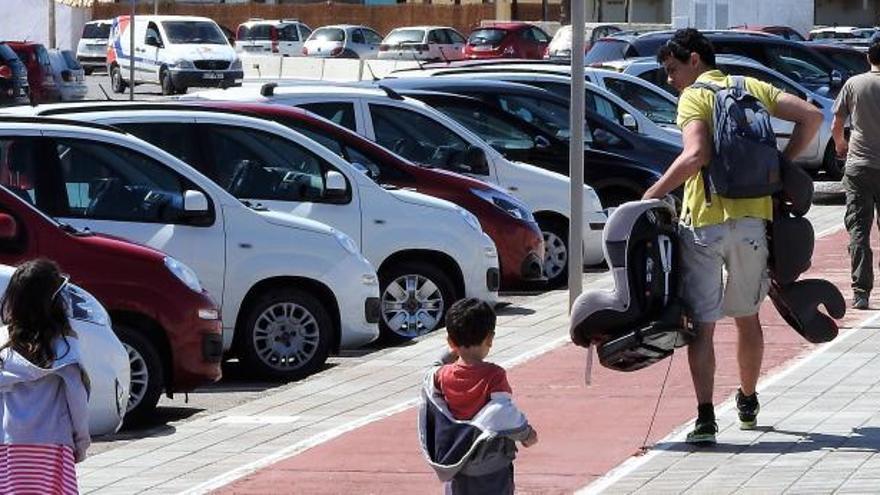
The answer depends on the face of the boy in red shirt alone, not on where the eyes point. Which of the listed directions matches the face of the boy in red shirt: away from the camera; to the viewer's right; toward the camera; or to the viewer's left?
away from the camera

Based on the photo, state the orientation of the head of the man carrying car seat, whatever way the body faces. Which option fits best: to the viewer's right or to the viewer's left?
to the viewer's left

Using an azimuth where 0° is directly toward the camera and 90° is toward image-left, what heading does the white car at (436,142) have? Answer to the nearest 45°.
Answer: approximately 270°

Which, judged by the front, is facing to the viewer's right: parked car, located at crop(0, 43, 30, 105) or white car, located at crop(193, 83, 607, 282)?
the white car

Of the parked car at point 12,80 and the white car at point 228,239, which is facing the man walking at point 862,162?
the white car

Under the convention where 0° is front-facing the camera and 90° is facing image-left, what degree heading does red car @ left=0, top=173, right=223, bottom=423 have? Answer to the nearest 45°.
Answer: approximately 270°

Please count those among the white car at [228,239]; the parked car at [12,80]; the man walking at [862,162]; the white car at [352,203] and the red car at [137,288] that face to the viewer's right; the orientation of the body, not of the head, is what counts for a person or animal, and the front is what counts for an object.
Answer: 3

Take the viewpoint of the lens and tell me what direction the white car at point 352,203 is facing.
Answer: facing to the right of the viewer

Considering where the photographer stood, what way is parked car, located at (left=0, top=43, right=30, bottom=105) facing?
facing away from the viewer and to the left of the viewer

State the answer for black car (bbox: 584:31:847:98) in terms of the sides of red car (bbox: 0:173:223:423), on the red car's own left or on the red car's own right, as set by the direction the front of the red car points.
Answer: on the red car's own left

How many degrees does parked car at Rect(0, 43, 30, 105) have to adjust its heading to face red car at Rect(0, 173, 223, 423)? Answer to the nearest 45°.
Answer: approximately 135° to its left
